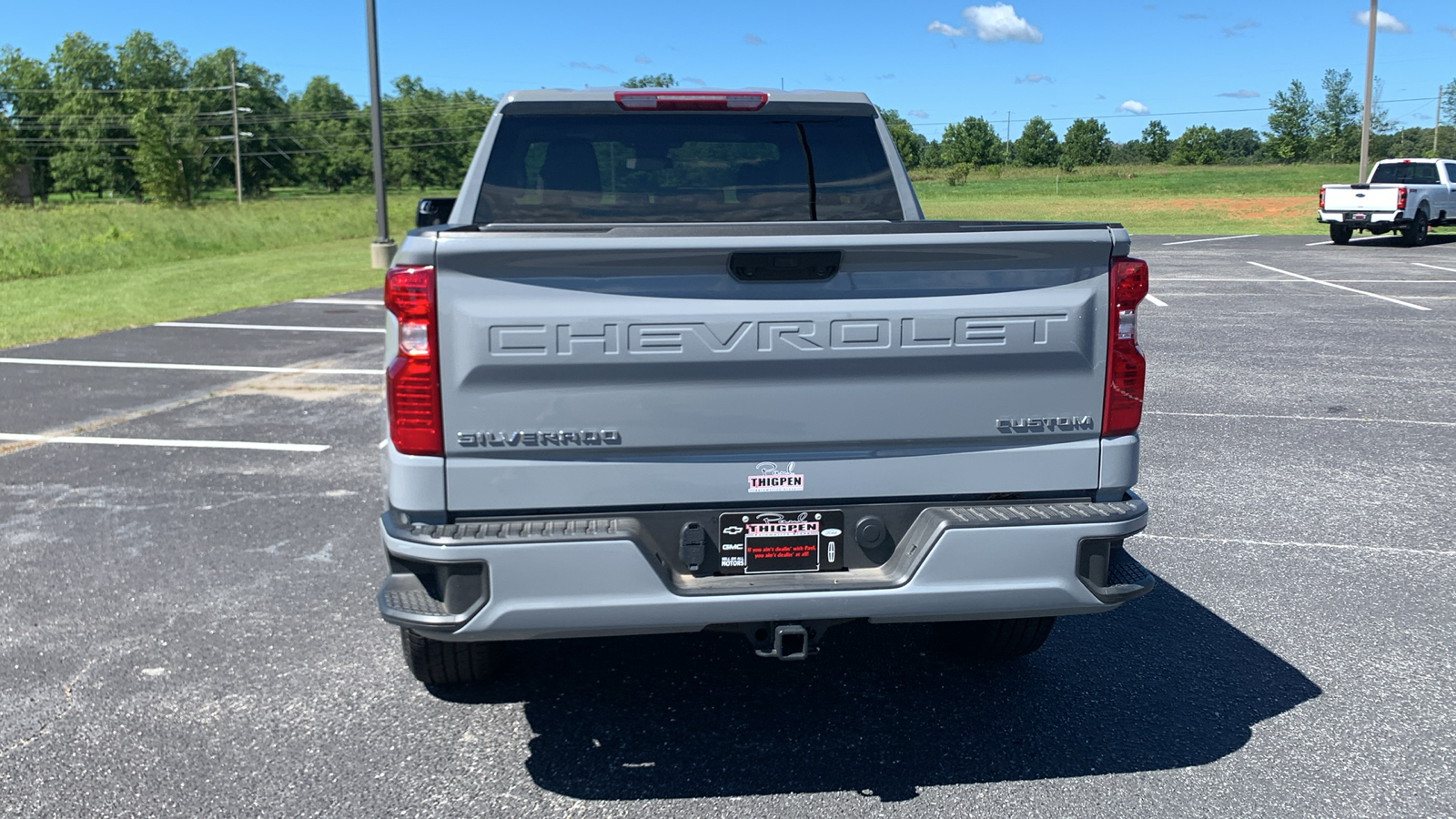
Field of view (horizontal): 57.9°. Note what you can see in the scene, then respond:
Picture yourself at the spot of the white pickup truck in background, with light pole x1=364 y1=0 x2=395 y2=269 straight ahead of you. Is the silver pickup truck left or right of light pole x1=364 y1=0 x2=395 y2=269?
left

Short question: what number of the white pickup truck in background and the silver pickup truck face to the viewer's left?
0

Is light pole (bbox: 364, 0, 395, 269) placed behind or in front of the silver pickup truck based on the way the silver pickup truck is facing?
in front

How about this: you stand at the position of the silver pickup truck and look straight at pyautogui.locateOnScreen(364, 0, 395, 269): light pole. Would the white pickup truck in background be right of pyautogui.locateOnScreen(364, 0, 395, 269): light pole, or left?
right

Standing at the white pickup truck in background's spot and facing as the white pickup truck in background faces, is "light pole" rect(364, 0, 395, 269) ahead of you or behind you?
behind

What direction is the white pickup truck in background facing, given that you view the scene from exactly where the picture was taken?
facing away from the viewer and to the right of the viewer

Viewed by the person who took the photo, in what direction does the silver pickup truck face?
facing away from the viewer

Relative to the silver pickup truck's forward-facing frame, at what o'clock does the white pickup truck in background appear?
The white pickup truck in background is roughly at 1 o'clock from the silver pickup truck.
